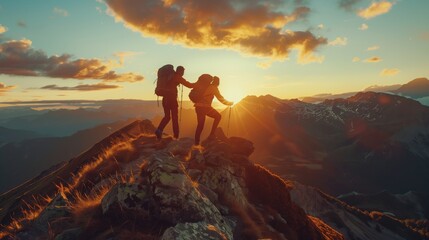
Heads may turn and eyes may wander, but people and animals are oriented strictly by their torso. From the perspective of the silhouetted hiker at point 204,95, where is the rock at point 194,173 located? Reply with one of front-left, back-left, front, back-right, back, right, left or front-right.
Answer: right

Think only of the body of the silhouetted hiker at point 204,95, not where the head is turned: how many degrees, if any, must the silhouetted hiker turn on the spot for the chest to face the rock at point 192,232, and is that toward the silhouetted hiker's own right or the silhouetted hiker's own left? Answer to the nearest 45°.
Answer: approximately 90° to the silhouetted hiker's own right

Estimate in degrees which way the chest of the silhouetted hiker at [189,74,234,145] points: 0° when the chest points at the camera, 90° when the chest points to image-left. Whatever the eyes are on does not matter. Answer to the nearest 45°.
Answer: approximately 270°

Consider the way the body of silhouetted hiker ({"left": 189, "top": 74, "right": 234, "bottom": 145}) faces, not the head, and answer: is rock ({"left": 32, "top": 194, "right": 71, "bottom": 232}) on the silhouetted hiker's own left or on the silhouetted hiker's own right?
on the silhouetted hiker's own right

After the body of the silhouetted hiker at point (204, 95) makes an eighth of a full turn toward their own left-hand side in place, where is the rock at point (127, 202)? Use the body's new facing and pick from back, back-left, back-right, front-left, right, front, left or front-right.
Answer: back-right

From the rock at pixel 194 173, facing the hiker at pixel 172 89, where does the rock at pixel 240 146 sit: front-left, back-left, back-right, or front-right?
front-right

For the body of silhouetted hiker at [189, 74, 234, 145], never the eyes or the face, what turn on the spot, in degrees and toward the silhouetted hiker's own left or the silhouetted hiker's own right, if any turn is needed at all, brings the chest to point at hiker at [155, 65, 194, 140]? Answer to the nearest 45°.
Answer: approximately 180°
